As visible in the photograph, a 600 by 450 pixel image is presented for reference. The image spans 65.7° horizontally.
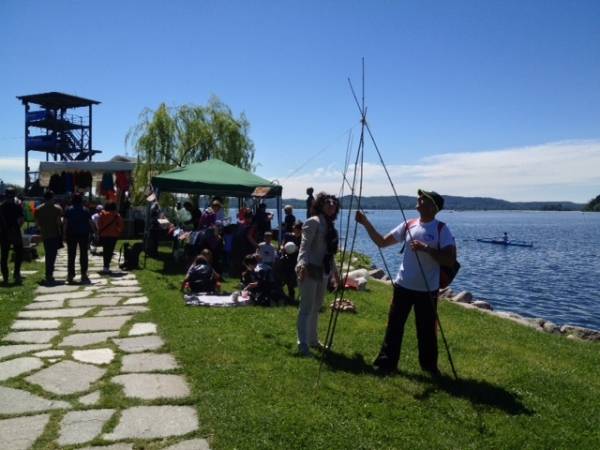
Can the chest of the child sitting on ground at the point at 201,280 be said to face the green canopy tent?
yes

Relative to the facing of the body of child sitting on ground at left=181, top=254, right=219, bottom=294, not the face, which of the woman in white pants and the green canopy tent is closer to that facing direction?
the green canopy tent

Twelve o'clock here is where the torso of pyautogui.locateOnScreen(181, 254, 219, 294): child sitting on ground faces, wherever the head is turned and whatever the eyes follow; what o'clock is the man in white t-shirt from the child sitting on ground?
The man in white t-shirt is roughly at 5 o'clock from the child sitting on ground.

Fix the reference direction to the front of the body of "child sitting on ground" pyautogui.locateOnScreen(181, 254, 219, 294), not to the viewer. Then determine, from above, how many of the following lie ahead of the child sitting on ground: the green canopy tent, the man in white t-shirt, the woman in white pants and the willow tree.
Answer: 2

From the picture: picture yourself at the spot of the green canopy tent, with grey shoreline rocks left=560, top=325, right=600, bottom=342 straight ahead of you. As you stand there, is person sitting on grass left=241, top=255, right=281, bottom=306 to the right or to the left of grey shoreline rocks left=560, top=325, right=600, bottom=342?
right

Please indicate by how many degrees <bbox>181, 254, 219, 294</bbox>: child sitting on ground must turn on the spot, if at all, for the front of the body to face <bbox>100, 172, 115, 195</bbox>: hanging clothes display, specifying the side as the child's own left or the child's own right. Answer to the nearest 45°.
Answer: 0° — they already face it

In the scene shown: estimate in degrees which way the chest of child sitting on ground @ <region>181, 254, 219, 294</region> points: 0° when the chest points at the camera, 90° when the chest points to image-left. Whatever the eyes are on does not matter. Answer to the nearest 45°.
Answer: approximately 180°

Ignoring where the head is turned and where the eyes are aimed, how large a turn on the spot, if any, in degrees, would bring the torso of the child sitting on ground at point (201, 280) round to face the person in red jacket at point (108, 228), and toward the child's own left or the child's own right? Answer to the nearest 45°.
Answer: approximately 45° to the child's own left

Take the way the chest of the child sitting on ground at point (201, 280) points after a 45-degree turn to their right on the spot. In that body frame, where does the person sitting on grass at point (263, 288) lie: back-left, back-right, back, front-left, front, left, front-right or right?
right

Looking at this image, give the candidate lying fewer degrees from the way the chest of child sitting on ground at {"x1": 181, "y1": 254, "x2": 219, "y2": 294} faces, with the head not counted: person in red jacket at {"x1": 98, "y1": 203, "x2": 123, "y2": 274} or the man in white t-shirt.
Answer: the person in red jacket

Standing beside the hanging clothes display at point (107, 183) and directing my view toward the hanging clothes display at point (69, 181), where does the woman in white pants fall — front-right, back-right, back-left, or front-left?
back-left
